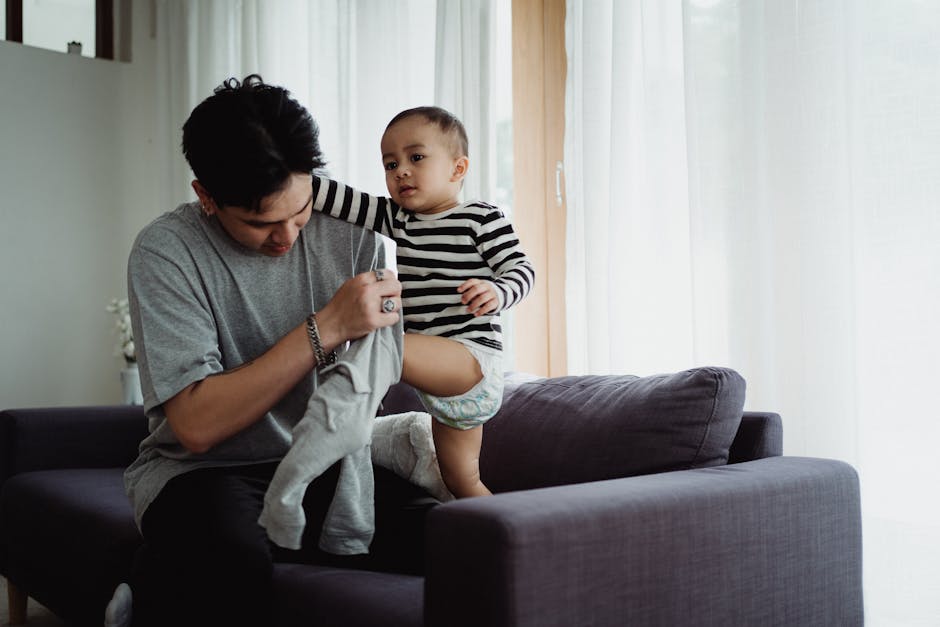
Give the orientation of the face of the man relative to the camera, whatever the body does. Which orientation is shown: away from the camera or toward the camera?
toward the camera

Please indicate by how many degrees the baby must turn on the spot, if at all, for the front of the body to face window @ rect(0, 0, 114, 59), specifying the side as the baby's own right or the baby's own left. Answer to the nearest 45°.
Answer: approximately 90° to the baby's own right

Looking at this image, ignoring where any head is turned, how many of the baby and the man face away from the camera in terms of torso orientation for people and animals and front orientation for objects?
0

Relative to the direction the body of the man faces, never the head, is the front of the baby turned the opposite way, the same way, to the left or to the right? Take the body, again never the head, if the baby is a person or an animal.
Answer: to the right

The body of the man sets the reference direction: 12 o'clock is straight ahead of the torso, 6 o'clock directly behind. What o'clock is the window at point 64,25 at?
The window is roughly at 7 o'clock from the man.

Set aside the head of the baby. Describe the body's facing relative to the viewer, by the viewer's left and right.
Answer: facing the viewer and to the left of the viewer
